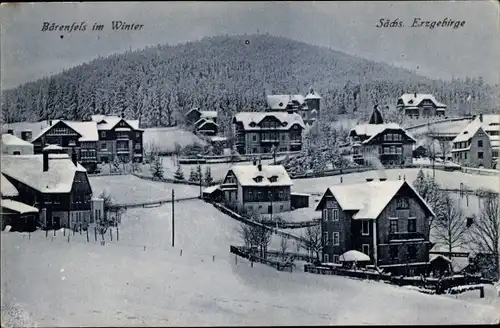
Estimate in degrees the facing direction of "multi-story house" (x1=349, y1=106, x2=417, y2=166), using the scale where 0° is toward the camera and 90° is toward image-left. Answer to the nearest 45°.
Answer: approximately 0°

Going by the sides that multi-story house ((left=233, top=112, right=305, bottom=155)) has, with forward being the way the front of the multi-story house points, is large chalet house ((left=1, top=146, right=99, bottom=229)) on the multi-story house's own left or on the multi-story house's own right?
on the multi-story house's own right

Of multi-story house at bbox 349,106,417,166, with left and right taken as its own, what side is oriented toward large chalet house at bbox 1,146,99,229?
right

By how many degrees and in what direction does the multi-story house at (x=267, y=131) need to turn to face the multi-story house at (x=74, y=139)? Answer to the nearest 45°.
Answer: approximately 90° to its right

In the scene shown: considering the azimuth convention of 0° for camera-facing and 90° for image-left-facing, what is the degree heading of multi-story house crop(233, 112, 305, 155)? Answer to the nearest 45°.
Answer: approximately 0°

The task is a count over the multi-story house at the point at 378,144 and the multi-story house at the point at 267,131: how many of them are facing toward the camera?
2

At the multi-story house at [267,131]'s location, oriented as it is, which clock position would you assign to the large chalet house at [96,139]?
The large chalet house is roughly at 3 o'clock from the multi-story house.

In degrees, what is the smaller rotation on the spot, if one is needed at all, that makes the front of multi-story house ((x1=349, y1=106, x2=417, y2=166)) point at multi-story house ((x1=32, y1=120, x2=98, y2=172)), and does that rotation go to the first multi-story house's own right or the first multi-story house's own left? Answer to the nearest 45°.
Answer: approximately 90° to the first multi-story house's own right
